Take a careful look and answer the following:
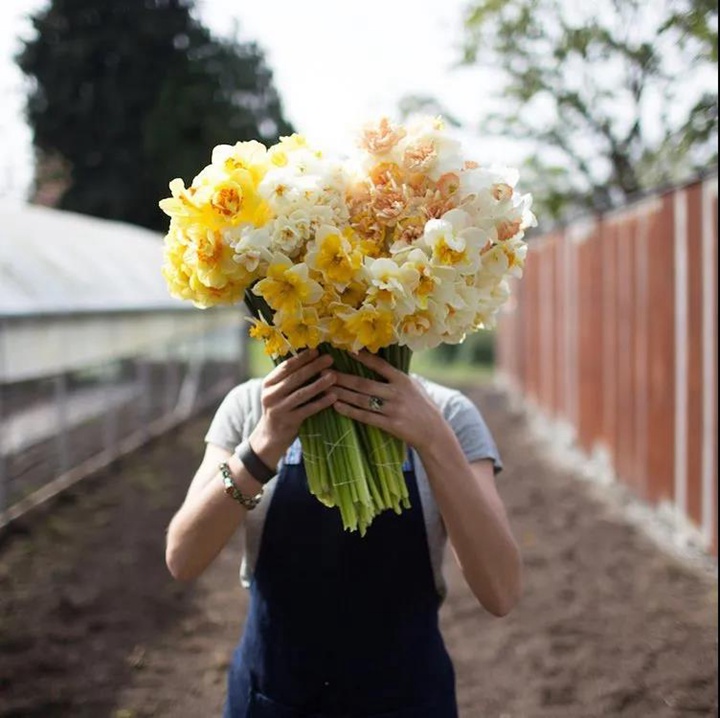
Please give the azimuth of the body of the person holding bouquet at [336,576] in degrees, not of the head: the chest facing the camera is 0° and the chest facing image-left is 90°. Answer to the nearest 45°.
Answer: approximately 0°

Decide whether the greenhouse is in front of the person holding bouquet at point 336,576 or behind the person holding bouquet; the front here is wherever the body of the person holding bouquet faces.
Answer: behind

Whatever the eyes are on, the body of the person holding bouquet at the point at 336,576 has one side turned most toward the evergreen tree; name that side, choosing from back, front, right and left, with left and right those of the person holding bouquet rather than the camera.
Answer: back
